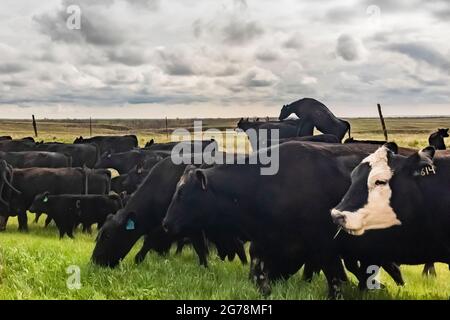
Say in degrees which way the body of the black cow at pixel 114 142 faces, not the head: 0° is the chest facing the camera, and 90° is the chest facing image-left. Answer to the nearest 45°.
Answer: approximately 90°

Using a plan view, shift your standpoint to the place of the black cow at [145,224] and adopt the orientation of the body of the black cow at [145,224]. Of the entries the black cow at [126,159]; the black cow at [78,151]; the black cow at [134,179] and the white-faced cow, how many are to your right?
3

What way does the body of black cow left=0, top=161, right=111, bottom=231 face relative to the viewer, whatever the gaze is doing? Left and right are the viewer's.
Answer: facing to the left of the viewer

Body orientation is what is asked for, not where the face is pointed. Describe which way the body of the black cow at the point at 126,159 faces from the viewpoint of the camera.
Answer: to the viewer's left

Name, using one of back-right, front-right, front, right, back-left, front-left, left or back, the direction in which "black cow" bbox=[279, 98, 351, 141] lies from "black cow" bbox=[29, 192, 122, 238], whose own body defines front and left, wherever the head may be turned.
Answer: back

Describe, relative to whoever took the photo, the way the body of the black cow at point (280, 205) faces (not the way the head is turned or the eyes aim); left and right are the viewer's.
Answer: facing to the left of the viewer

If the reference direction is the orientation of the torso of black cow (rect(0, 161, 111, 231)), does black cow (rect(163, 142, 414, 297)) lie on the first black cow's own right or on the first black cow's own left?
on the first black cow's own left

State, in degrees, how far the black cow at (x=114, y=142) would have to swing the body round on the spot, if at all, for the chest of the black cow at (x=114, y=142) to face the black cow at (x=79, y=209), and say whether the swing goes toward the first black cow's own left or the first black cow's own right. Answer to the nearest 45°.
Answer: approximately 90° to the first black cow's own left

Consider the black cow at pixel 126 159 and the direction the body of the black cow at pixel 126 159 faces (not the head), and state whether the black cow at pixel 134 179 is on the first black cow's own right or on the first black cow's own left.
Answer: on the first black cow's own left

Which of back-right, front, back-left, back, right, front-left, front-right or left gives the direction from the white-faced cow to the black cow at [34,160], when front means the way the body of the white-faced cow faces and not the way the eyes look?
front-right

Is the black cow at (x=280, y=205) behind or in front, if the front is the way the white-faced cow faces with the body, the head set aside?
in front

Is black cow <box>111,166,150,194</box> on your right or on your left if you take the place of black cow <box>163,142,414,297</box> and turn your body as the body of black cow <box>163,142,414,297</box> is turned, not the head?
on your right

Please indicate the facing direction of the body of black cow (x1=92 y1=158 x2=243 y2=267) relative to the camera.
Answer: to the viewer's left
